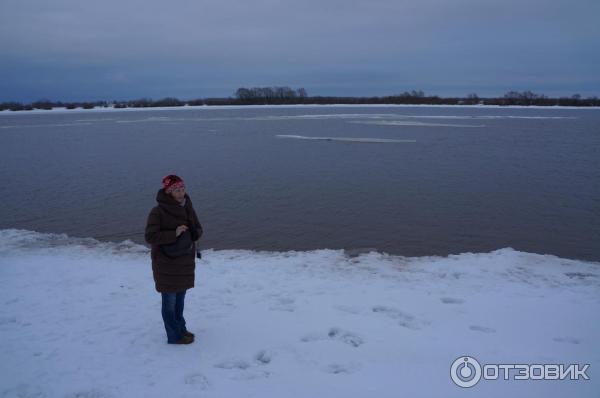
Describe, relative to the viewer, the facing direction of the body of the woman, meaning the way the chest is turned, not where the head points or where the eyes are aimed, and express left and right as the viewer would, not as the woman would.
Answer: facing the viewer and to the right of the viewer

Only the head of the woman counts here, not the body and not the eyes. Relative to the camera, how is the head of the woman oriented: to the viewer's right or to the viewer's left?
to the viewer's right
